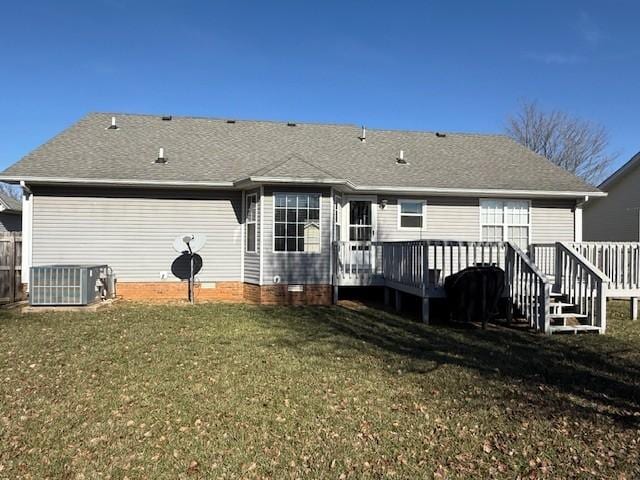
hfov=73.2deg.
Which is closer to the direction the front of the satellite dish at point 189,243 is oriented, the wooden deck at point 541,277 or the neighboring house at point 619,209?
the wooden deck

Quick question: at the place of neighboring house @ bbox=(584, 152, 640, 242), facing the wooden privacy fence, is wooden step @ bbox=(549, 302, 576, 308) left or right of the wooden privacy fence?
left

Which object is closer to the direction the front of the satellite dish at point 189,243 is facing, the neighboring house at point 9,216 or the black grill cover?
the black grill cover

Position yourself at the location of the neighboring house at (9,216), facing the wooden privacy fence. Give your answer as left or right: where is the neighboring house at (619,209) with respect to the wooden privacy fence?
left

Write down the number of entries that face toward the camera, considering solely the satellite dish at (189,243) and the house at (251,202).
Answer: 1

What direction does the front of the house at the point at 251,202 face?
away from the camera

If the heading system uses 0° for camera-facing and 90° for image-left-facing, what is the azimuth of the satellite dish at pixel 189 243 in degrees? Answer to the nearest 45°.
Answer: approximately 0°

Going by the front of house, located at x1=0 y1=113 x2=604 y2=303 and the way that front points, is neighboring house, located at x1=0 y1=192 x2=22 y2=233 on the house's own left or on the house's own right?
on the house's own left

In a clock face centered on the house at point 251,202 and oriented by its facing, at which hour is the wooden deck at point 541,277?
The wooden deck is roughly at 4 o'clock from the house.

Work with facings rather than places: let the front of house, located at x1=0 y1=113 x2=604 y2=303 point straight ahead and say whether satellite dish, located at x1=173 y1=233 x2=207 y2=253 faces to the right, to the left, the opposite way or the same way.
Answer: the opposite way

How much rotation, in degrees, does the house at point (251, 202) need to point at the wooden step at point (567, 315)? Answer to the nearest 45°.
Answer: approximately 135° to its right

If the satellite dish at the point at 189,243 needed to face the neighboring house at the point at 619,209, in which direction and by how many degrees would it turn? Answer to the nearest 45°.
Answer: approximately 90° to its left

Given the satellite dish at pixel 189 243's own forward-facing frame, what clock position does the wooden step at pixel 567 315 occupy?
The wooden step is roughly at 10 o'clock from the satellite dish.
